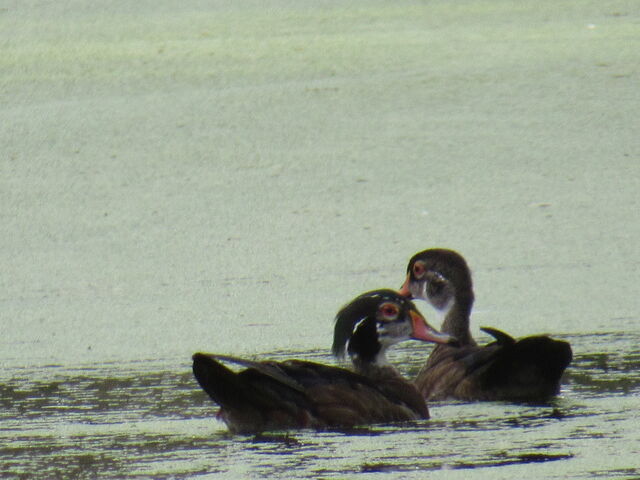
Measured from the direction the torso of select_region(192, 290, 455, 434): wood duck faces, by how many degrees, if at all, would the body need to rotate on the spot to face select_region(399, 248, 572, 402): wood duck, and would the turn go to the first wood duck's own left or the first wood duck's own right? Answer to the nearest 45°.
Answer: approximately 45° to the first wood duck's own left

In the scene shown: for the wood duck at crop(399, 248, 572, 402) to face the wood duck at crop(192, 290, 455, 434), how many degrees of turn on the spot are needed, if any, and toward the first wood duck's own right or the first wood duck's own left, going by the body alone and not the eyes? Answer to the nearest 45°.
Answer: approximately 45° to the first wood duck's own left

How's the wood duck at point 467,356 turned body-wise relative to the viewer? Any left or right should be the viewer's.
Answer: facing to the left of the viewer

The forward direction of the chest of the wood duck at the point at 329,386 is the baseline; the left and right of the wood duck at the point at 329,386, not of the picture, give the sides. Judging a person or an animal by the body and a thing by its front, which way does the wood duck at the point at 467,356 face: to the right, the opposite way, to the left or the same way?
the opposite way

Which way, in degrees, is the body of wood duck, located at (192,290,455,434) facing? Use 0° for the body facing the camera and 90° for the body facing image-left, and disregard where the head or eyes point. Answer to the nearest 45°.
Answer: approximately 270°

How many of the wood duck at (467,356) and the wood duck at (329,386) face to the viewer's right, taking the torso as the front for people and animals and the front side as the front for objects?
1
